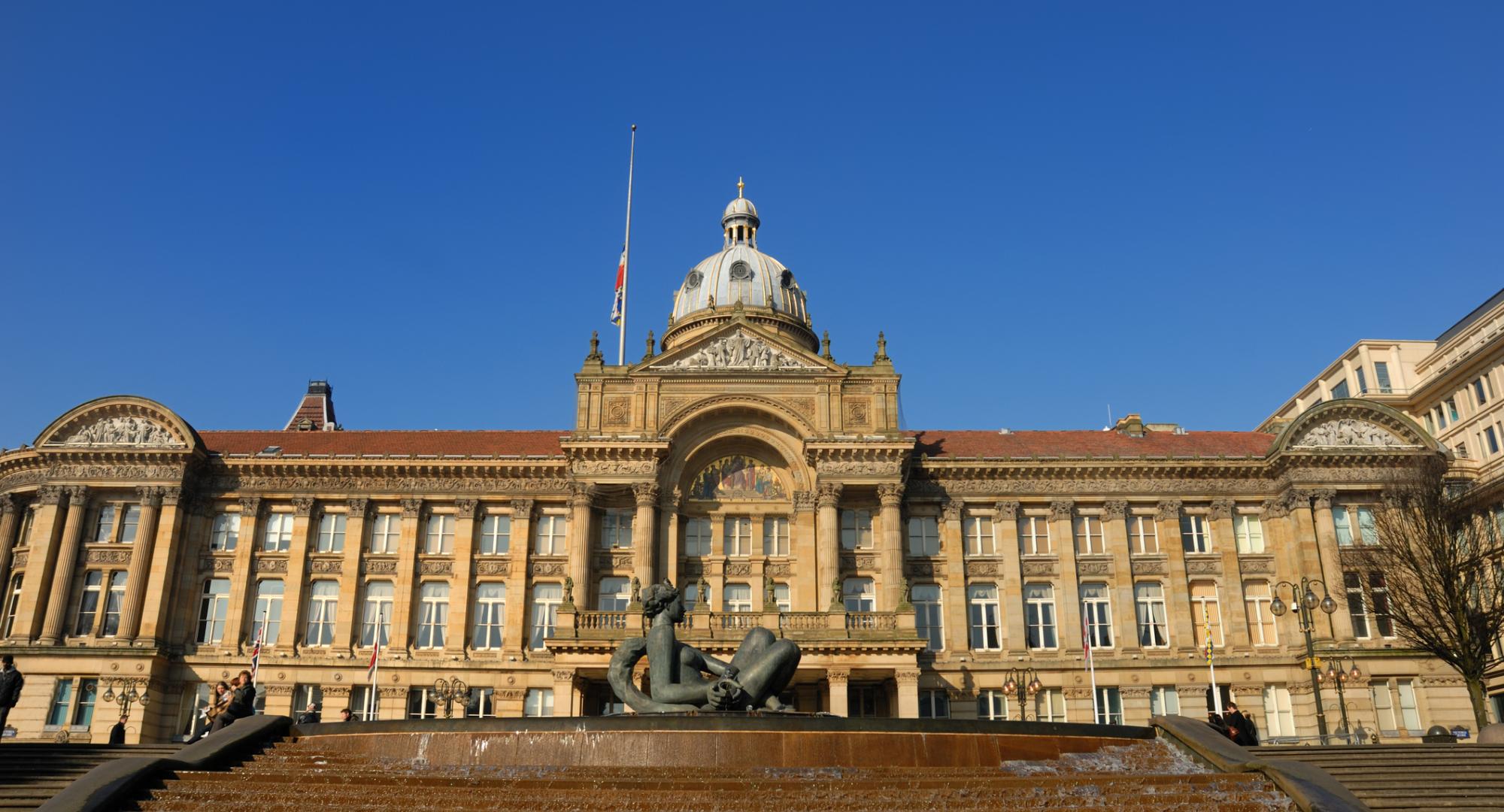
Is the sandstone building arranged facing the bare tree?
no

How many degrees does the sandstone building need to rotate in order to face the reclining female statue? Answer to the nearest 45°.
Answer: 0° — it already faces it

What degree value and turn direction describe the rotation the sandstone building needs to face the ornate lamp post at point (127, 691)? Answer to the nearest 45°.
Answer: approximately 90° to its right

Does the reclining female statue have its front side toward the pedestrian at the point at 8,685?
no

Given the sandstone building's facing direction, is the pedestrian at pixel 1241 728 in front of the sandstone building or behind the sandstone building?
in front

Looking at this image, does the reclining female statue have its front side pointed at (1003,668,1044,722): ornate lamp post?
no

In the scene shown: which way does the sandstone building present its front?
toward the camera

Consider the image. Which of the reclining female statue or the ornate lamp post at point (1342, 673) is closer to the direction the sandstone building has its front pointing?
the reclining female statue

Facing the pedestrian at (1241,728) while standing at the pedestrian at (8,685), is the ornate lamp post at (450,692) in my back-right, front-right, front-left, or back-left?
front-left

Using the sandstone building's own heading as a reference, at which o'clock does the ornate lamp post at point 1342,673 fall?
The ornate lamp post is roughly at 9 o'clock from the sandstone building.

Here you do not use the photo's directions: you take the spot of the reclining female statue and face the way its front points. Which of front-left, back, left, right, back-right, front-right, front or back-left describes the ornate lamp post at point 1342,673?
front-left

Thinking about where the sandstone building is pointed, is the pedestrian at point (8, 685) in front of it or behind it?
in front

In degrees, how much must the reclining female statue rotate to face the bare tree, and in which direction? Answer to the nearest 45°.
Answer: approximately 45° to its left

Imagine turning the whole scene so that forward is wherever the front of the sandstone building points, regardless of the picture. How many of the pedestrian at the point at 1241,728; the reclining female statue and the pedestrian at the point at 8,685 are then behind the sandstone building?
0
